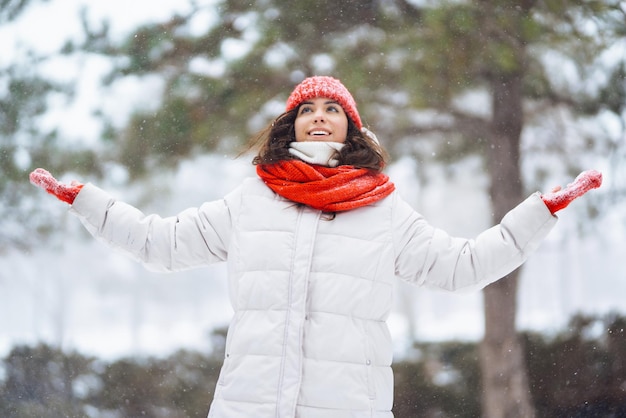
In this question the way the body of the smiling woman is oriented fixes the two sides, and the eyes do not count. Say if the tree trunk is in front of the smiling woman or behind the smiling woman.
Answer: behind

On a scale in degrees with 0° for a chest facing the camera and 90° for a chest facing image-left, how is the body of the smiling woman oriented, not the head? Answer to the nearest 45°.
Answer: approximately 0°
